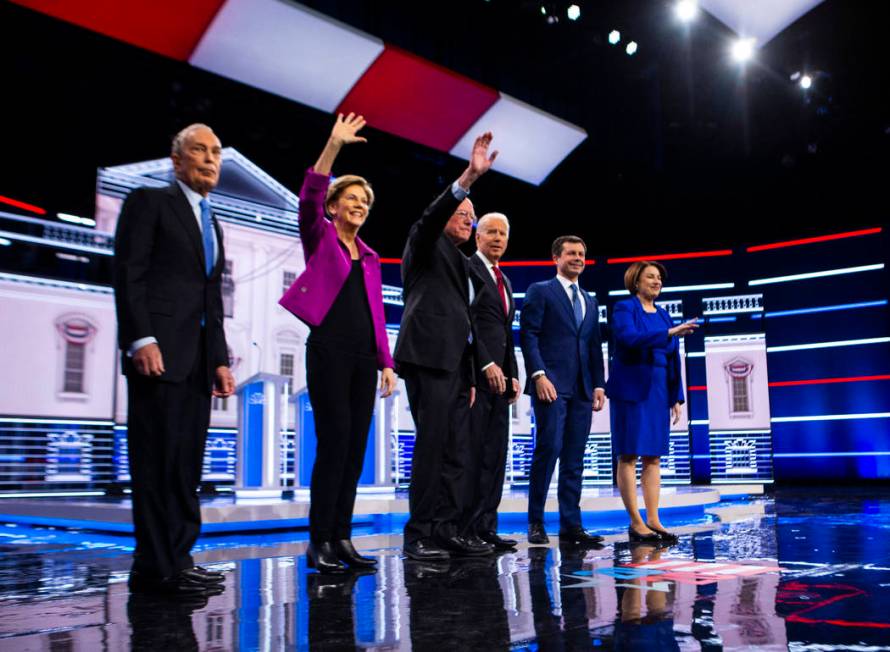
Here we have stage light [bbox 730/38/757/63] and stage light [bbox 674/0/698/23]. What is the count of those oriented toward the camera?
2

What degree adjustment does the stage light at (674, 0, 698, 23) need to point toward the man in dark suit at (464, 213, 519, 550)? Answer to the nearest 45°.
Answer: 0° — it already faces them

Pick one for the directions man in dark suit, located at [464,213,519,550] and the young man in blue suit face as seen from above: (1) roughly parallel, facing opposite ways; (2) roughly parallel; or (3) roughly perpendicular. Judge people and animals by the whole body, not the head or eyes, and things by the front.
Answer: roughly parallel

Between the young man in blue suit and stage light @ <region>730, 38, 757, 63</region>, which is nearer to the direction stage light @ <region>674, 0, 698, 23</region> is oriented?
the young man in blue suit

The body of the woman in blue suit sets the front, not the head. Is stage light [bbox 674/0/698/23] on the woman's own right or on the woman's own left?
on the woman's own left

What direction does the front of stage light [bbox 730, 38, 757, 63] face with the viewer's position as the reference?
facing the viewer

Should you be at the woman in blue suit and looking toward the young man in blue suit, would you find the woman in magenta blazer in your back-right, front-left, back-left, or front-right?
front-left

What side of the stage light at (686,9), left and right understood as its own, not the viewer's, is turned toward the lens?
front

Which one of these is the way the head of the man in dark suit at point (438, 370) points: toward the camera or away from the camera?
toward the camera

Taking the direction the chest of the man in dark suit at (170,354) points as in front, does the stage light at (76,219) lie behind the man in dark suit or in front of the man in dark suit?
behind

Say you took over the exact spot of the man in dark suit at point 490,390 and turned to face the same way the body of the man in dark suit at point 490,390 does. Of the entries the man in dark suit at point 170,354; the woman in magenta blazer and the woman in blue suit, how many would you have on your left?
1

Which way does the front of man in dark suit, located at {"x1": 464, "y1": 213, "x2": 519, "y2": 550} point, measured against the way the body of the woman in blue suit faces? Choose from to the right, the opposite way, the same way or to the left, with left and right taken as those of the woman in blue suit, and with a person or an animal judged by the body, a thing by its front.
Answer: the same way

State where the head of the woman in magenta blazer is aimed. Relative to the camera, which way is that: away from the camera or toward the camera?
toward the camera
